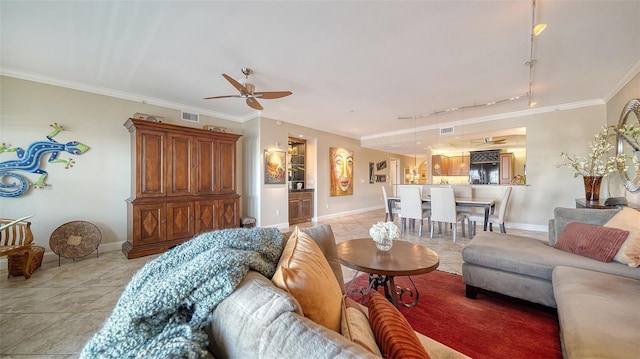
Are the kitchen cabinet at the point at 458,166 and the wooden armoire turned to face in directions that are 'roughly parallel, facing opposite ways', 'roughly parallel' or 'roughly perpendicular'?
roughly perpendicular

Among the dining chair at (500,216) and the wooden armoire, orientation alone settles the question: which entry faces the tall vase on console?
the wooden armoire

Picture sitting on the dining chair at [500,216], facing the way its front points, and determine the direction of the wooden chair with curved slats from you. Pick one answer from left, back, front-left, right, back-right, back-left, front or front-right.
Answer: front-left

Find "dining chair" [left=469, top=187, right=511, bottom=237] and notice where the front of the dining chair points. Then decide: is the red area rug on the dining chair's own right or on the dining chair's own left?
on the dining chair's own left

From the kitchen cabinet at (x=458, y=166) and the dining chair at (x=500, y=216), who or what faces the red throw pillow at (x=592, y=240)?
the kitchen cabinet

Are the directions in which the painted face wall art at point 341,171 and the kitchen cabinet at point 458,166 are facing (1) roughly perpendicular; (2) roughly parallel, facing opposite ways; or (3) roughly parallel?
roughly perpendicular

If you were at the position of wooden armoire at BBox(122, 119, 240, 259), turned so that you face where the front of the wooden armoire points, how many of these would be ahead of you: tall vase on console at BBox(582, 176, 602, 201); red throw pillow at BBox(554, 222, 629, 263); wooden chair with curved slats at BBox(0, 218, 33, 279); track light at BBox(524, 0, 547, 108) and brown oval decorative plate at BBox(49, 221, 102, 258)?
3

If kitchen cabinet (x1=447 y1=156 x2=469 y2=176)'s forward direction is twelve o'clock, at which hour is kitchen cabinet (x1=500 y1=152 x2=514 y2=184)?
kitchen cabinet (x1=500 y1=152 x2=514 y2=184) is roughly at 9 o'clock from kitchen cabinet (x1=447 y1=156 x2=469 y2=176).

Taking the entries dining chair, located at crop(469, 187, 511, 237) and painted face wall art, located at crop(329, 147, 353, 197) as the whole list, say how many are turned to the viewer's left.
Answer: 1

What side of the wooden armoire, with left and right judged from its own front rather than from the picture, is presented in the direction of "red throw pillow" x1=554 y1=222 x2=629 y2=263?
front

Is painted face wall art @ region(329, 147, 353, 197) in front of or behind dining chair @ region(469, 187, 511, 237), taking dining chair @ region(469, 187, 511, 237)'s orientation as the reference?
in front

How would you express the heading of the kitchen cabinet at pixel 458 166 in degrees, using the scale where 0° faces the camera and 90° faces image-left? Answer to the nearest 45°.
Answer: approximately 0°

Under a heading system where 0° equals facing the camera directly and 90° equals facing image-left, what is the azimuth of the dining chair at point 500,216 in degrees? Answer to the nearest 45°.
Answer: approximately 90°

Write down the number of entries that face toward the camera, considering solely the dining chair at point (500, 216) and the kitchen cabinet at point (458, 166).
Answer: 1

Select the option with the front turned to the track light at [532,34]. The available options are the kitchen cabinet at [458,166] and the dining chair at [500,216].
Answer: the kitchen cabinet
